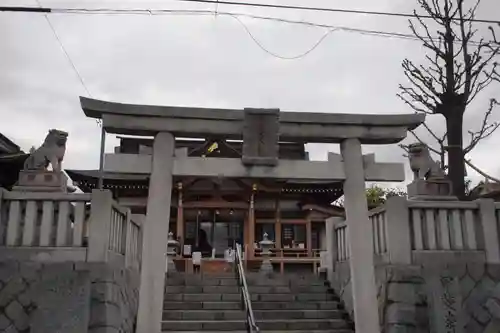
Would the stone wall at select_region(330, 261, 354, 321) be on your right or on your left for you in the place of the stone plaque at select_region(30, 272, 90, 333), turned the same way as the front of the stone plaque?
on your left

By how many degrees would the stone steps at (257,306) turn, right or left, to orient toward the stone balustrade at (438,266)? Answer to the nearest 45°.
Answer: approximately 45° to its left

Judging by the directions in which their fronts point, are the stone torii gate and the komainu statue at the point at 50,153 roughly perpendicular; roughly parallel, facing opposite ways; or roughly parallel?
roughly perpendicular

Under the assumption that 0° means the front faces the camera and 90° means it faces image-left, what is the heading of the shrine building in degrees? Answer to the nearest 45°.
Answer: approximately 0°

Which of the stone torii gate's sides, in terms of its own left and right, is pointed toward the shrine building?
back

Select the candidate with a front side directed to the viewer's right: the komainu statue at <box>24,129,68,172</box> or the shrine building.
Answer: the komainu statue

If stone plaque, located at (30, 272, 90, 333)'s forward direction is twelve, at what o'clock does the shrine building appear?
The shrine building is roughly at 7 o'clock from the stone plaque.

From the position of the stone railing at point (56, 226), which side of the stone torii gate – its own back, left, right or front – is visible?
right

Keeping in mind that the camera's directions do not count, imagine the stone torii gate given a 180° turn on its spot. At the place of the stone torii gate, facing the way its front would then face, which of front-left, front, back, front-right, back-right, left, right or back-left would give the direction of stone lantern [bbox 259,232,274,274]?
front
